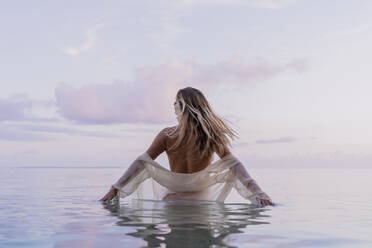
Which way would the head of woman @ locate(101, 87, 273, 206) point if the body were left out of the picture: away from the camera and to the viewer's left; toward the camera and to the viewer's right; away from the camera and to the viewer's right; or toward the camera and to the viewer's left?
away from the camera and to the viewer's left

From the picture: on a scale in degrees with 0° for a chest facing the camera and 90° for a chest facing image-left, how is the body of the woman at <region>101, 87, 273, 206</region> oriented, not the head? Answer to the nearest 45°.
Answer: approximately 180°
